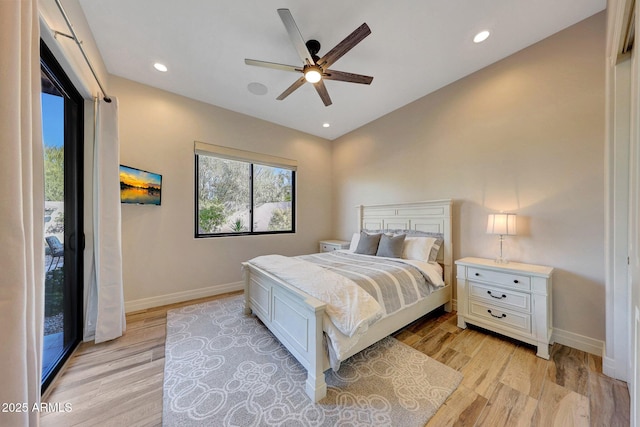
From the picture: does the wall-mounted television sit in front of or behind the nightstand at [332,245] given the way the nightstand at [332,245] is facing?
in front

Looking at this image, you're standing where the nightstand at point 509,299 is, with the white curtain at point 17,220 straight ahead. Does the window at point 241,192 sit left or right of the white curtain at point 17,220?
right

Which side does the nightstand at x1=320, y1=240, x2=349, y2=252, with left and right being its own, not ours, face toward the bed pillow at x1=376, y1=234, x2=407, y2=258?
left

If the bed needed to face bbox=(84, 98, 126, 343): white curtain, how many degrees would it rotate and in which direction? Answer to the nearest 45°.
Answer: approximately 45° to its right

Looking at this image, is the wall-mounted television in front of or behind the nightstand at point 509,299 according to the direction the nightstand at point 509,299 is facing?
in front

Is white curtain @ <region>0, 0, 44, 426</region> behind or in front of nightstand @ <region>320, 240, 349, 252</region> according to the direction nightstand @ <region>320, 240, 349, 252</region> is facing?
in front

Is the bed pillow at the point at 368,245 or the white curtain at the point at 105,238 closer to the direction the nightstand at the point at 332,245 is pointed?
the white curtain

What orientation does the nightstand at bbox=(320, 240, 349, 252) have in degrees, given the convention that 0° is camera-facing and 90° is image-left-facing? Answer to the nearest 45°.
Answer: approximately 45°

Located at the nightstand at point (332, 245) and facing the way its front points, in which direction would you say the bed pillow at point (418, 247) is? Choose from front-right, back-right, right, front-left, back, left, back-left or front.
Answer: left
